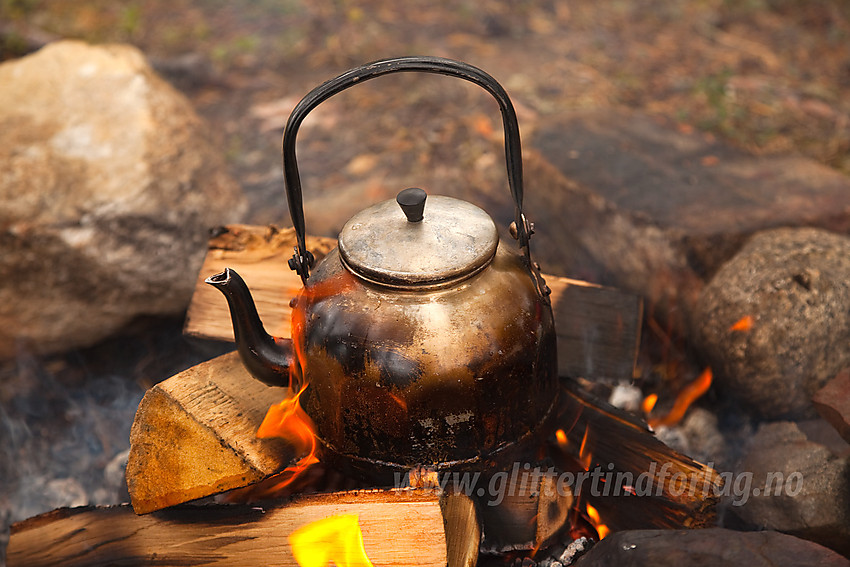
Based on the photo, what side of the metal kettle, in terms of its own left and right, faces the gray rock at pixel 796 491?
back

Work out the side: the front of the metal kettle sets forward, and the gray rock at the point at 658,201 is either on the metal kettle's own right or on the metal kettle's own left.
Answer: on the metal kettle's own right

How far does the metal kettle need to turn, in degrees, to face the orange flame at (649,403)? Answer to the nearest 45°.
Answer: approximately 135° to its right

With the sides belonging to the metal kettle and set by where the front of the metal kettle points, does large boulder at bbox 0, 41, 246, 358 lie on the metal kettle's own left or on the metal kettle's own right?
on the metal kettle's own right

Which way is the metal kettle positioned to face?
to the viewer's left
